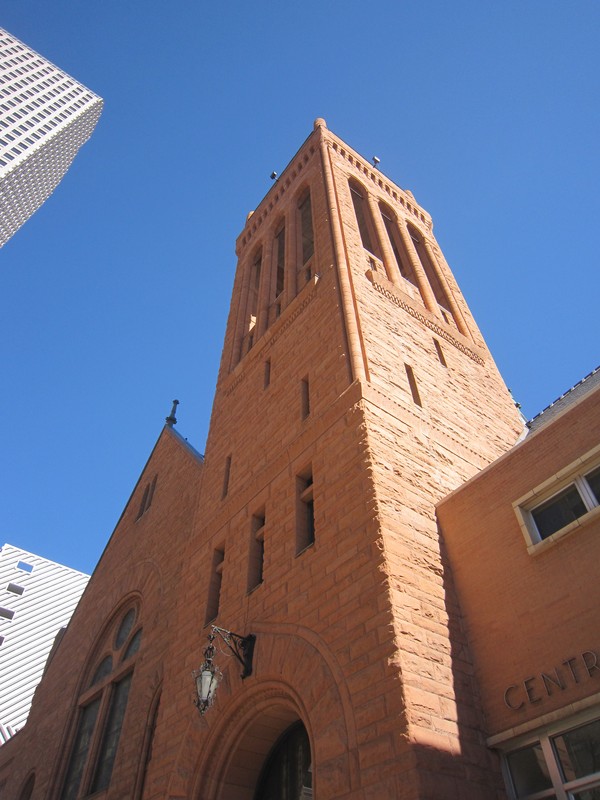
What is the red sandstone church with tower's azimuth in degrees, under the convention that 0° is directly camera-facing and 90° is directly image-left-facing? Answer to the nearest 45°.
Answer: approximately 45°

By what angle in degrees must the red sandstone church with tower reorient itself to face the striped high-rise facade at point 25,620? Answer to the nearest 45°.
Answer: approximately 90° to its right
